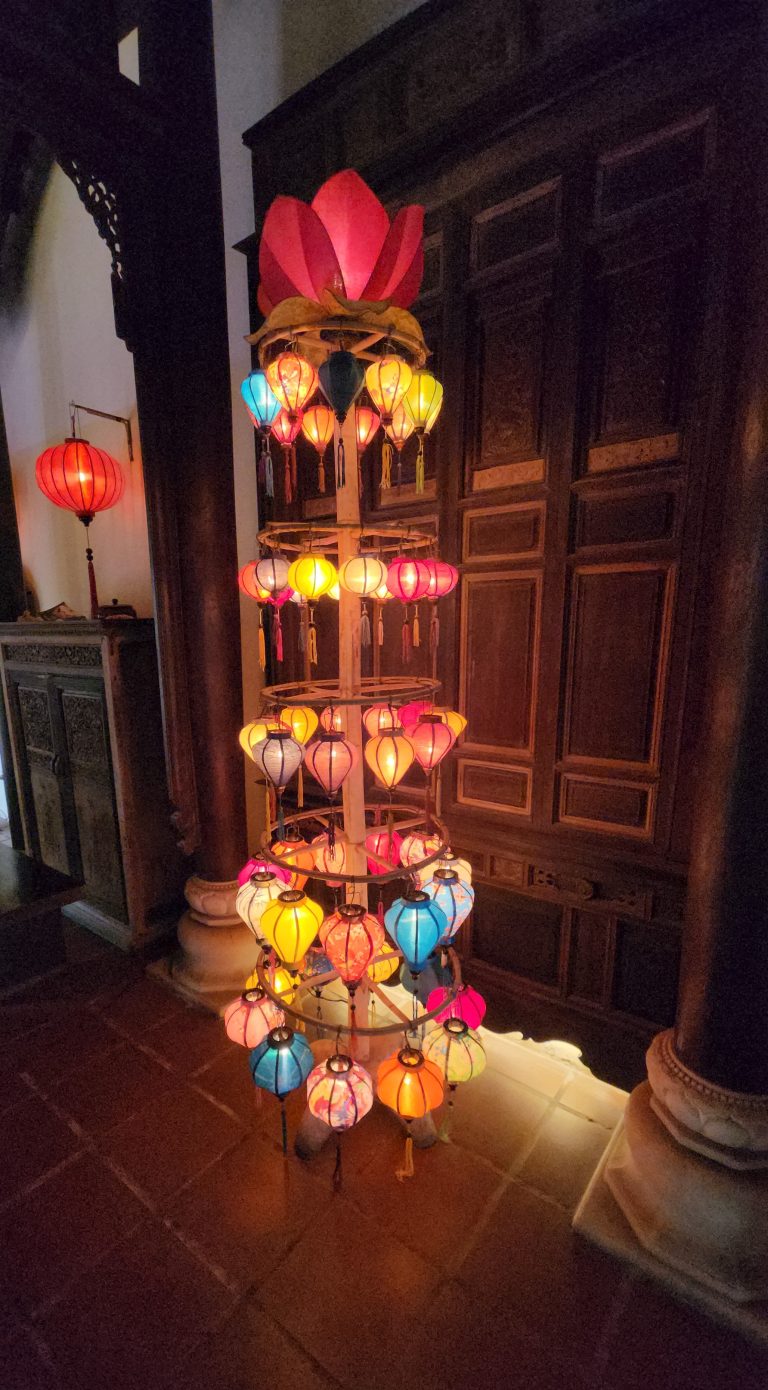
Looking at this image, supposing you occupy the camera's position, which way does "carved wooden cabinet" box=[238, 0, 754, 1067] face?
facing the viewer and to the left of the viewer

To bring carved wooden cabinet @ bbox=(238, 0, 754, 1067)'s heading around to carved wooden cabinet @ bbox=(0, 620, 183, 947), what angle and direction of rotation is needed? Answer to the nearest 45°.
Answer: approximately 45° to its right

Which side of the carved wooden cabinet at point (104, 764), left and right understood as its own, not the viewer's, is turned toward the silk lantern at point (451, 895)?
left

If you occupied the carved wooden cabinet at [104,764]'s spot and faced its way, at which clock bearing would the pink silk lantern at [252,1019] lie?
The pink silk lantern is roughly at 10 o'clock from the carved wooden cabinet.

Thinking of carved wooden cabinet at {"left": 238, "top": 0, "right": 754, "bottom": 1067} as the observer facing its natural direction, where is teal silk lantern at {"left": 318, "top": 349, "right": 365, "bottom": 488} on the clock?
The teal silk lantern is roughly at 12 o'clock from the carved wooden cabinet.

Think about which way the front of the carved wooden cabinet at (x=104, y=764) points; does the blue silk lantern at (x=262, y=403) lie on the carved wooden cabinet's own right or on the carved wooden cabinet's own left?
on the carved wooden cabinet's own left

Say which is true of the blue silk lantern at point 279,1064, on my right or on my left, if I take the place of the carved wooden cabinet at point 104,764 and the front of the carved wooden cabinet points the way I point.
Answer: on my left

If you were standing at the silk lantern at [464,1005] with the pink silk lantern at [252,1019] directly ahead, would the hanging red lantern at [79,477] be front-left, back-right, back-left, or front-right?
front-right

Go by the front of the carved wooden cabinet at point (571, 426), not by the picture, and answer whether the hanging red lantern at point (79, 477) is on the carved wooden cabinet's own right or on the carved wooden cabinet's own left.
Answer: on the carved wooden cabinet's own right

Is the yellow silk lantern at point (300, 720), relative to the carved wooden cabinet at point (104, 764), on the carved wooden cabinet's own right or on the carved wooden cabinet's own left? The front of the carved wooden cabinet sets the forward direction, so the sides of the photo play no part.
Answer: on the carved wooden cabinet's own left

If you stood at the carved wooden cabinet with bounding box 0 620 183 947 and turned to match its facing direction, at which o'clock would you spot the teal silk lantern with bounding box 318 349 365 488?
The teal silk lantern is roughly at 10 o'clock from the carved wooden cabinet.

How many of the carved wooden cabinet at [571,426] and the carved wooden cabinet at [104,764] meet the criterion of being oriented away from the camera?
0
